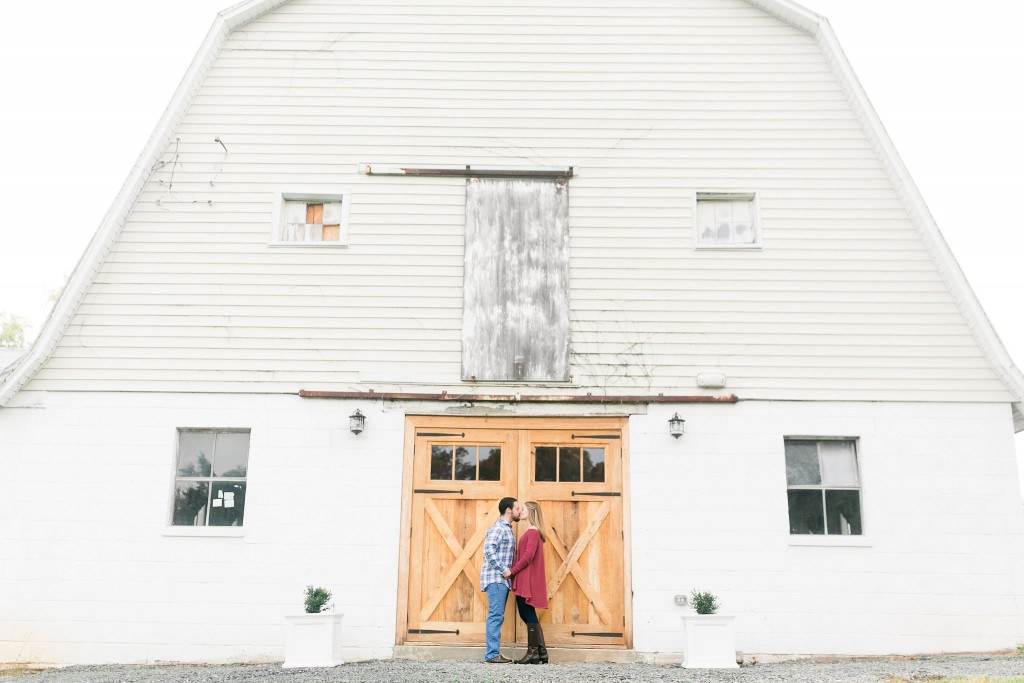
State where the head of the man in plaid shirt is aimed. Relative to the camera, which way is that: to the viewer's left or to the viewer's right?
to the viewer's right

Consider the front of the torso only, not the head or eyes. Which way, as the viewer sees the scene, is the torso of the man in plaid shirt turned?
to the viewer's right

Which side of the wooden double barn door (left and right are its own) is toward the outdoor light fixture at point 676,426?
left

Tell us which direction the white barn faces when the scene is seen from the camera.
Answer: facing the viewer

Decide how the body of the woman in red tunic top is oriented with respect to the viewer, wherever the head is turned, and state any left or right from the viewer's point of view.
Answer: facing to the left of the viewer

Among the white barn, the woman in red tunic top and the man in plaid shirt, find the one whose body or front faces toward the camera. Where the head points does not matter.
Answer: the white barn

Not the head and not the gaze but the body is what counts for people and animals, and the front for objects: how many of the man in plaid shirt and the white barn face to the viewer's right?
1

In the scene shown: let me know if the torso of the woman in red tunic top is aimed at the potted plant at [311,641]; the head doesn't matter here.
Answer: yes

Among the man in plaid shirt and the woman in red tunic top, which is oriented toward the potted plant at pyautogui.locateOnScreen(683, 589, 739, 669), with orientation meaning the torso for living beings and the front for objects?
the man in plaid shirt

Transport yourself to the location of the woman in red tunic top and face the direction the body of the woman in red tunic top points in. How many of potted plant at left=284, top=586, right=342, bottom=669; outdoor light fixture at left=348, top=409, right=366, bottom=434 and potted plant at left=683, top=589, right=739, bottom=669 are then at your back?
1

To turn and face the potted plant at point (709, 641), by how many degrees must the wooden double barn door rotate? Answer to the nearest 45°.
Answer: approximately 90° to its left

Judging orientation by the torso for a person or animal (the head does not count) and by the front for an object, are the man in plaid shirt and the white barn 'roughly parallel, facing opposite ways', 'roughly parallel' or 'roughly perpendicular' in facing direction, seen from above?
roughly perpendicular
